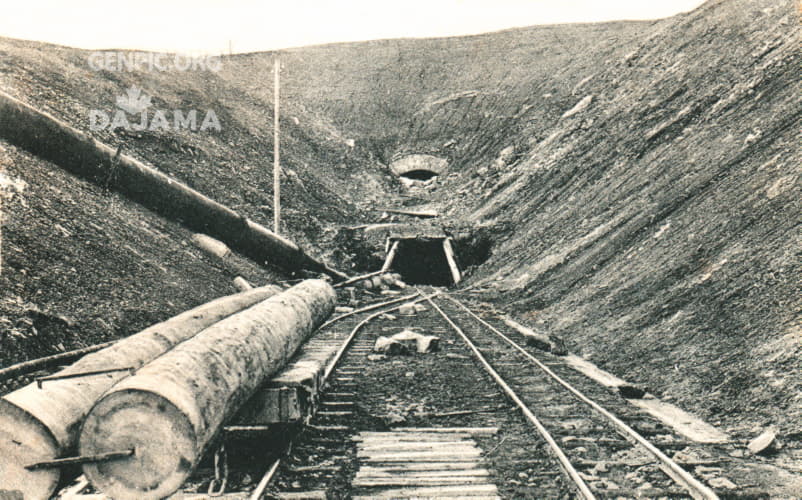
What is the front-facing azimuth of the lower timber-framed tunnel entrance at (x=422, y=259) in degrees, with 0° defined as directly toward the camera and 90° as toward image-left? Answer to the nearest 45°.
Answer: approximately 0°

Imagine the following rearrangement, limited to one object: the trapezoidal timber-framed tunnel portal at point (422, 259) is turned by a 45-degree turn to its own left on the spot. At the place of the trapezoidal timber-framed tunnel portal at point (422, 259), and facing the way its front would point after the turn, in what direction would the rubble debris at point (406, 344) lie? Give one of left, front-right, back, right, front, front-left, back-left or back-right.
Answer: front-right

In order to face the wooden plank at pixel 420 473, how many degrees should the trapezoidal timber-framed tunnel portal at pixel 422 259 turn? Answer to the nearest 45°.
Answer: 0° — it already faces it

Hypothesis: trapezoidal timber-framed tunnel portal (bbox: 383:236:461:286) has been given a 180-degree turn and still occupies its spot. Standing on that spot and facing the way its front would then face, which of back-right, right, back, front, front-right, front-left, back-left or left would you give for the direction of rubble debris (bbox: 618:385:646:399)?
back

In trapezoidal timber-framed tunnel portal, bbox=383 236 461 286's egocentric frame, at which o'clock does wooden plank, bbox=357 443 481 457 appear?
The wooden plank is roughly at 12 o'clock from the trapezoidal timber-framed tunnel portal.

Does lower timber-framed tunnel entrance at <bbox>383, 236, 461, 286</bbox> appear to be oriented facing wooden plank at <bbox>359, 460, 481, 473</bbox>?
yes

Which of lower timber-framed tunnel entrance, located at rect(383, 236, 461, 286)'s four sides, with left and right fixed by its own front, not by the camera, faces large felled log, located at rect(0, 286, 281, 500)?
front

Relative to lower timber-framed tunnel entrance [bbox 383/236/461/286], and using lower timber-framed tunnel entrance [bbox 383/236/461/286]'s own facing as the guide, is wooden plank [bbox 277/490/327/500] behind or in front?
in front

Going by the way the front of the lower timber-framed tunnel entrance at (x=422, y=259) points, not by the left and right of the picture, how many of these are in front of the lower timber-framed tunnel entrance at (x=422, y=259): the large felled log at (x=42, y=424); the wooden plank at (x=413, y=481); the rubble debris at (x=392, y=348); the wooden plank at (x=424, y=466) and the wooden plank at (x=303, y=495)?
5

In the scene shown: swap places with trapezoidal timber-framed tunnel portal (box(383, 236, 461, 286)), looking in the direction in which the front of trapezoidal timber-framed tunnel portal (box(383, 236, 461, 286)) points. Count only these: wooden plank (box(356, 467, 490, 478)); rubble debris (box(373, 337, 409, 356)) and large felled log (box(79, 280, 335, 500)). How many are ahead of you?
3

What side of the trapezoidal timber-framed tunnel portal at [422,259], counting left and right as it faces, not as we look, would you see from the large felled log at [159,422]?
front

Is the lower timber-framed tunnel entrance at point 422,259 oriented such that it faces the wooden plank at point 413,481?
yes

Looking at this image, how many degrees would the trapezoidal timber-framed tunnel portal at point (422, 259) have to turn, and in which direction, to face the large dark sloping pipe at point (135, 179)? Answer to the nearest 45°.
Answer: approximately 45° to its right
